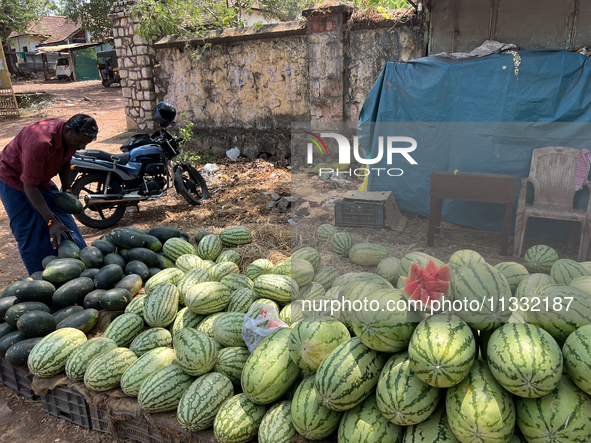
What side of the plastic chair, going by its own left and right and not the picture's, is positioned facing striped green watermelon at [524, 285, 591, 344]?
front

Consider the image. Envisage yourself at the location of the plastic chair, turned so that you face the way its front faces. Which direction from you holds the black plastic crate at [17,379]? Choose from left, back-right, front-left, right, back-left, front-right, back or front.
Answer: front-right

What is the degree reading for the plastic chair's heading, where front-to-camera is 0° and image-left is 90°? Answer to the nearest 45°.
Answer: approximately 0°

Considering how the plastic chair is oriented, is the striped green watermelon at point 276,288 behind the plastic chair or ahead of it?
ahead

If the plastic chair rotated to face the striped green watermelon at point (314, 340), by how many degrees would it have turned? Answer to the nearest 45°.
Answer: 0° — it already faces it

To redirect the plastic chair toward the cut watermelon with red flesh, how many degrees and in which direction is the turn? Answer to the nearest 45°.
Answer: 0° — it already faces it

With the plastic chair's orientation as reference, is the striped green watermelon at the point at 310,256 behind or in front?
in front

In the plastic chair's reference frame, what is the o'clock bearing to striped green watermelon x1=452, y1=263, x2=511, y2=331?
The striped green watermelon is roughly at 12 o'clock from the plastic chair.

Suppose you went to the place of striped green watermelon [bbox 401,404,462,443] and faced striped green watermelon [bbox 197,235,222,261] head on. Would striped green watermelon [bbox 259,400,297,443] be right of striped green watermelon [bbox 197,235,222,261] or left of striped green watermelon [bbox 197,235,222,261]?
left

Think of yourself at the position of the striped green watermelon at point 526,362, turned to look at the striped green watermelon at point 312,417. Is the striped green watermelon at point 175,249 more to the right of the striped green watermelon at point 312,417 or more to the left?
right

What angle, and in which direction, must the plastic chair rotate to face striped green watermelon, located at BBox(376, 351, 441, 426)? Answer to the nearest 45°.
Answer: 0° — it already faces it

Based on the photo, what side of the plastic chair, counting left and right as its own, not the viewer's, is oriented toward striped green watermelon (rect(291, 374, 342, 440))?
front

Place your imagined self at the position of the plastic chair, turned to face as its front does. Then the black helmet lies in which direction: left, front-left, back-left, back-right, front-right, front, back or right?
right

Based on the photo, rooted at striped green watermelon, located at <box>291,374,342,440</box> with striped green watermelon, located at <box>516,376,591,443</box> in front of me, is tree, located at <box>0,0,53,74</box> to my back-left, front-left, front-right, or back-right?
back-left
